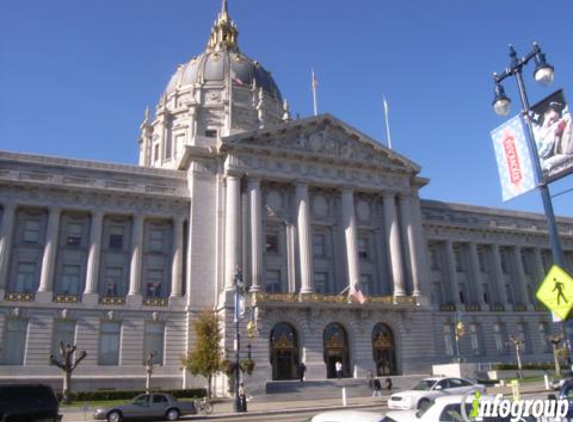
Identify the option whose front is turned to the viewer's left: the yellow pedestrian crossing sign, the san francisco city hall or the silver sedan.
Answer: the silver sedan

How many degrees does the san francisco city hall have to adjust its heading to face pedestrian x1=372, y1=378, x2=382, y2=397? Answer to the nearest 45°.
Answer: approximately 45° to its left

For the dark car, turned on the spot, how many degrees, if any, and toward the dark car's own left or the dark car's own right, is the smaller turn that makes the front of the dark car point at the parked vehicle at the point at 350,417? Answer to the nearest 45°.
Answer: approximately 135° to the dark car's own left

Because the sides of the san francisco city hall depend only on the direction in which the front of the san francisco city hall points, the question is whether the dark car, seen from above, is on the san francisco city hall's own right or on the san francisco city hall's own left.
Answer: on the san francisco city hall's own right

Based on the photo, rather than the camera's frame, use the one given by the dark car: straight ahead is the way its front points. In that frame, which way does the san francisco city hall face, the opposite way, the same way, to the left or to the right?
to the left

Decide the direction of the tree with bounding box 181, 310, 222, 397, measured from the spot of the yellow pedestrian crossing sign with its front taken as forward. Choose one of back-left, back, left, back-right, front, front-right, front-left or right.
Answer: back-right

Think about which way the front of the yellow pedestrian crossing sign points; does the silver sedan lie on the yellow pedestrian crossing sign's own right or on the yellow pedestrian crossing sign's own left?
on the yellow pedestrian crossing sign's own right

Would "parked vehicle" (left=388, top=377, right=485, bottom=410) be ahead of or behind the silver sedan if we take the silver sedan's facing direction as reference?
behind

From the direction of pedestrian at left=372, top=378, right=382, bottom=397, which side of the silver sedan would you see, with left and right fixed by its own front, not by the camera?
back

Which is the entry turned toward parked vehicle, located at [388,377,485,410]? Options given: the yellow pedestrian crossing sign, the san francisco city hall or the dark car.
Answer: the san francisco city hall

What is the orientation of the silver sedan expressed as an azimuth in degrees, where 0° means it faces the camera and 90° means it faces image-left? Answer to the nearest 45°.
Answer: approximately 90°

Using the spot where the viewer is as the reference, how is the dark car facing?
facing to the left of the viewer

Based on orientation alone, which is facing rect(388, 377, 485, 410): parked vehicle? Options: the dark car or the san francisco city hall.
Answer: the san francisco city hall

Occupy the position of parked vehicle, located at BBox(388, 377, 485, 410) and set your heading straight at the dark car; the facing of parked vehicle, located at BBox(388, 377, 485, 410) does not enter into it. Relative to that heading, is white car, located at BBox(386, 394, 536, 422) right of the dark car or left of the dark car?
left

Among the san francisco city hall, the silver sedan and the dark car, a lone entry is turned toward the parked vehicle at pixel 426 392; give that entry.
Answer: the san francisco city hall
